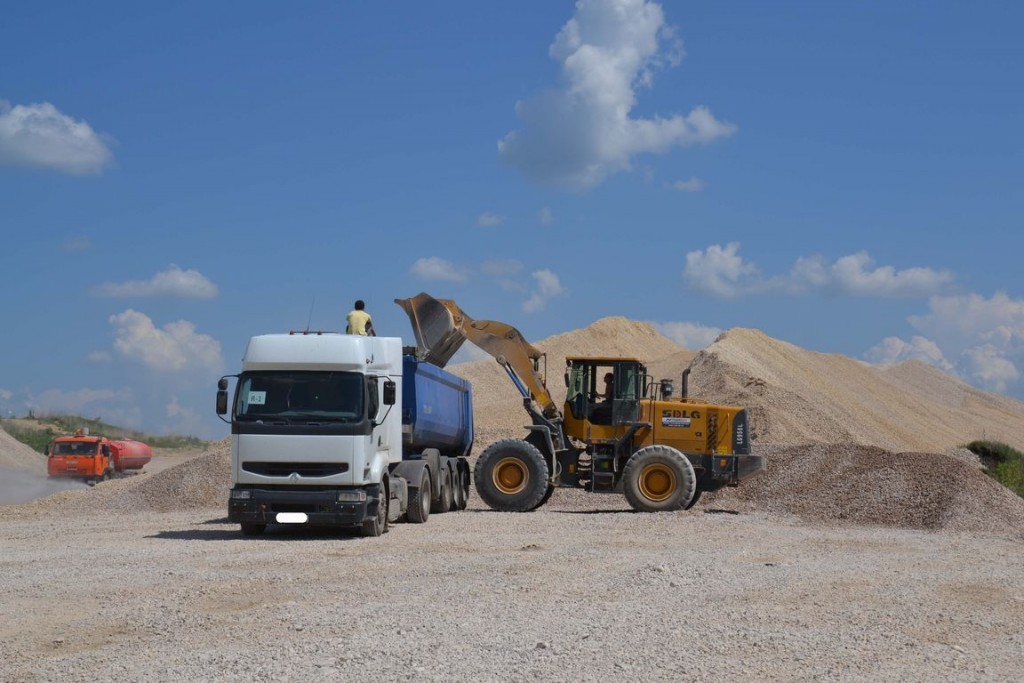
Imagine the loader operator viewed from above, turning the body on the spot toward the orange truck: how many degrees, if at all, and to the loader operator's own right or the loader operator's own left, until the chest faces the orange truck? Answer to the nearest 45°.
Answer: approximately 45° to the loader operator's own right

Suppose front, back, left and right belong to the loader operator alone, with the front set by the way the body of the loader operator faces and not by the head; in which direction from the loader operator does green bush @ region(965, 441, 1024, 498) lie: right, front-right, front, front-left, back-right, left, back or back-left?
back-right

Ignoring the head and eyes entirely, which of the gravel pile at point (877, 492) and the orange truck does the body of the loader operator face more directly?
the orange truck

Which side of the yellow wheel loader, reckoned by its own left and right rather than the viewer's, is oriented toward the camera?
left

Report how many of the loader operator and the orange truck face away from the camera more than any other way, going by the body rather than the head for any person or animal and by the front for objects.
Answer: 0

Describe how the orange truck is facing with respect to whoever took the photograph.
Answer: facing the viewer and to the left of the viewer

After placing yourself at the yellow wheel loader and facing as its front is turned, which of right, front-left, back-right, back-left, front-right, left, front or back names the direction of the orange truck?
front-right

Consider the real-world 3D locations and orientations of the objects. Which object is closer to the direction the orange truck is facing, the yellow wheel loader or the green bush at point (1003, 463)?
the yellow wheel loader

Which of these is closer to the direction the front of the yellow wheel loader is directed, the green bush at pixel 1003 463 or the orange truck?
the orange truck

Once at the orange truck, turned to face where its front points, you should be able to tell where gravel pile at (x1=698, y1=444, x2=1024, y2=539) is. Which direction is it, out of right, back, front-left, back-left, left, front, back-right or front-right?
left

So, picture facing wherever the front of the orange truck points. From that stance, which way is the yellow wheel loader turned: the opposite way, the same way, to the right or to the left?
to the right

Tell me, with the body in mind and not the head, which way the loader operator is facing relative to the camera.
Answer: to the viewer's left

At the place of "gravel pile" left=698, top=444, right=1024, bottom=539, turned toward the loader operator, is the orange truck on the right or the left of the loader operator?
right

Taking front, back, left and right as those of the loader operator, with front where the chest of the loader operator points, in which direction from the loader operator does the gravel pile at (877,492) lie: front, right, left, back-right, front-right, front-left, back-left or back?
back

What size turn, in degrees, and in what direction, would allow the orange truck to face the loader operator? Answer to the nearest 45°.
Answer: approximately 90° to its left
